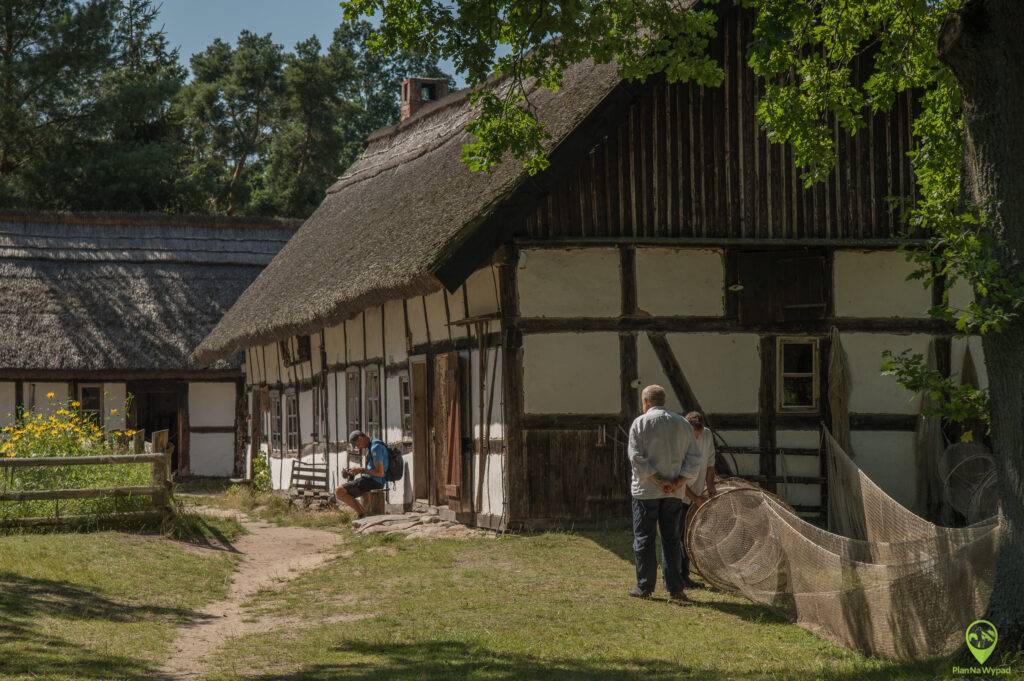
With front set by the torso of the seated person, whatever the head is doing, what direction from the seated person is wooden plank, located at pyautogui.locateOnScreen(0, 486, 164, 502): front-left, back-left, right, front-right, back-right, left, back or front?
front-left

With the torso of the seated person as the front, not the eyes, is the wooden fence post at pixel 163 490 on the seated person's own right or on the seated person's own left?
on the seated person's own left

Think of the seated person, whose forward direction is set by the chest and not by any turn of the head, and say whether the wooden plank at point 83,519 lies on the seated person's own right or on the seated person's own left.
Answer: on the seated person's own left

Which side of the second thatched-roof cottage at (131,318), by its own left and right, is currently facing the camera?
front

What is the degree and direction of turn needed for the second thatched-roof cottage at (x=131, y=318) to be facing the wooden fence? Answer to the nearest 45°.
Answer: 0° — it already faces it

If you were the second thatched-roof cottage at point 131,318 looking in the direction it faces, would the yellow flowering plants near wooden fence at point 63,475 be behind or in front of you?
in front

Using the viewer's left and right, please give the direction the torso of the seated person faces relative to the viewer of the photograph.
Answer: facing to the left of the viewer
